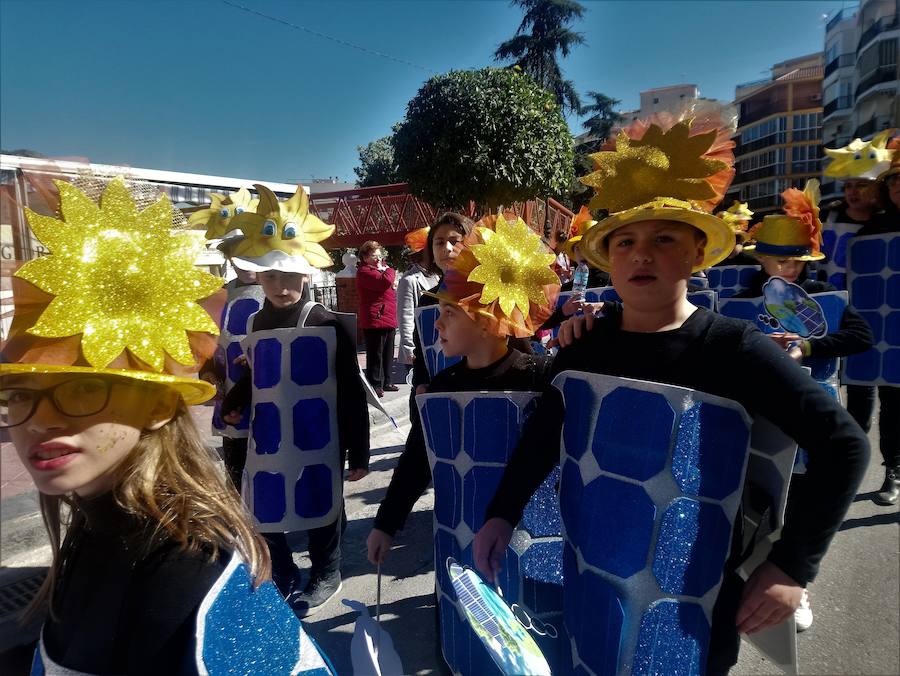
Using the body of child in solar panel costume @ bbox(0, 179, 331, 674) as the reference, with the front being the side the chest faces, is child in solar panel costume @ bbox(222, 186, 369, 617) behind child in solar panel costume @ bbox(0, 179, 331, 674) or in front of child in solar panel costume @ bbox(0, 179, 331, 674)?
behind

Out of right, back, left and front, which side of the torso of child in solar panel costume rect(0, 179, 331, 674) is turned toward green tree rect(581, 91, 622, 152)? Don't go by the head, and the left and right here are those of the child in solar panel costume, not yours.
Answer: back

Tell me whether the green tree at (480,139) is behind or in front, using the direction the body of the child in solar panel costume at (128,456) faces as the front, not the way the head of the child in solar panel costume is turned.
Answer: behind

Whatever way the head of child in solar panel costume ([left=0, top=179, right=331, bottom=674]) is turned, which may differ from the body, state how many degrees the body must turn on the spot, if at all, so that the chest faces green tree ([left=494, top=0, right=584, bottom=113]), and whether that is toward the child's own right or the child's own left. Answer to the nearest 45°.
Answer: approximately 180°

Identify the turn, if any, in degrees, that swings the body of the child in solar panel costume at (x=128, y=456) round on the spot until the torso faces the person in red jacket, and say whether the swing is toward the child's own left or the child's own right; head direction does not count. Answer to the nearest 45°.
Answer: approximately 180°
